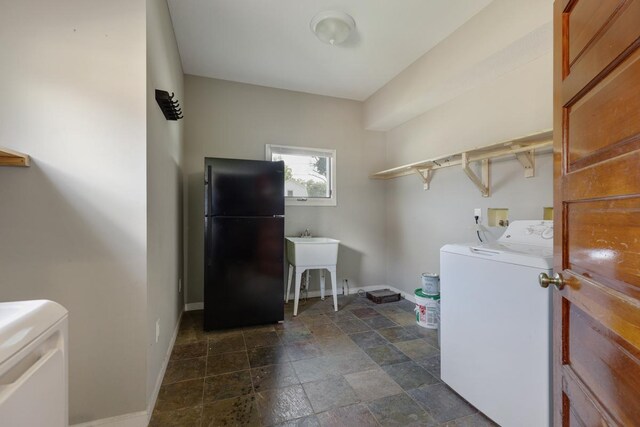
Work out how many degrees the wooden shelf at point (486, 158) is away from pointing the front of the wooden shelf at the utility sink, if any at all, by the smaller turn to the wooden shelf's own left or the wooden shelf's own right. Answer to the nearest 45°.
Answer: approximately 45° to the wooden shelf's own right

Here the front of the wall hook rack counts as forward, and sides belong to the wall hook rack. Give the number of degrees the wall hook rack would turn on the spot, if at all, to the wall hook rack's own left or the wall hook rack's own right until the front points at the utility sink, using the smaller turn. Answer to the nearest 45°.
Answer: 0° — it already faces it

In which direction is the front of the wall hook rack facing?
to the viewer's right

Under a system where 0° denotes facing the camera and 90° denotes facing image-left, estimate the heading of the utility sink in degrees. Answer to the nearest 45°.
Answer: approximately 0°

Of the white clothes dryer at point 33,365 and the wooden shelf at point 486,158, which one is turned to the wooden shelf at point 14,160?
the wooden shelf at point 486,158

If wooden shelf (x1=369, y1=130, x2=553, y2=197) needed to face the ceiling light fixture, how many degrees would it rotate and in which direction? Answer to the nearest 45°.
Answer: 0° — it already faces it

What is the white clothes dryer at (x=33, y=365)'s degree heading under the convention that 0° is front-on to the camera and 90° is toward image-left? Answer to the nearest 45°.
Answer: approximately 315°

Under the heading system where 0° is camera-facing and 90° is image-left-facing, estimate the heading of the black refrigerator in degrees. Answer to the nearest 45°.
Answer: approximately 0°

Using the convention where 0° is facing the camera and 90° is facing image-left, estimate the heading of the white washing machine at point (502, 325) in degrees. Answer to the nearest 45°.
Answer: approximately 45°
